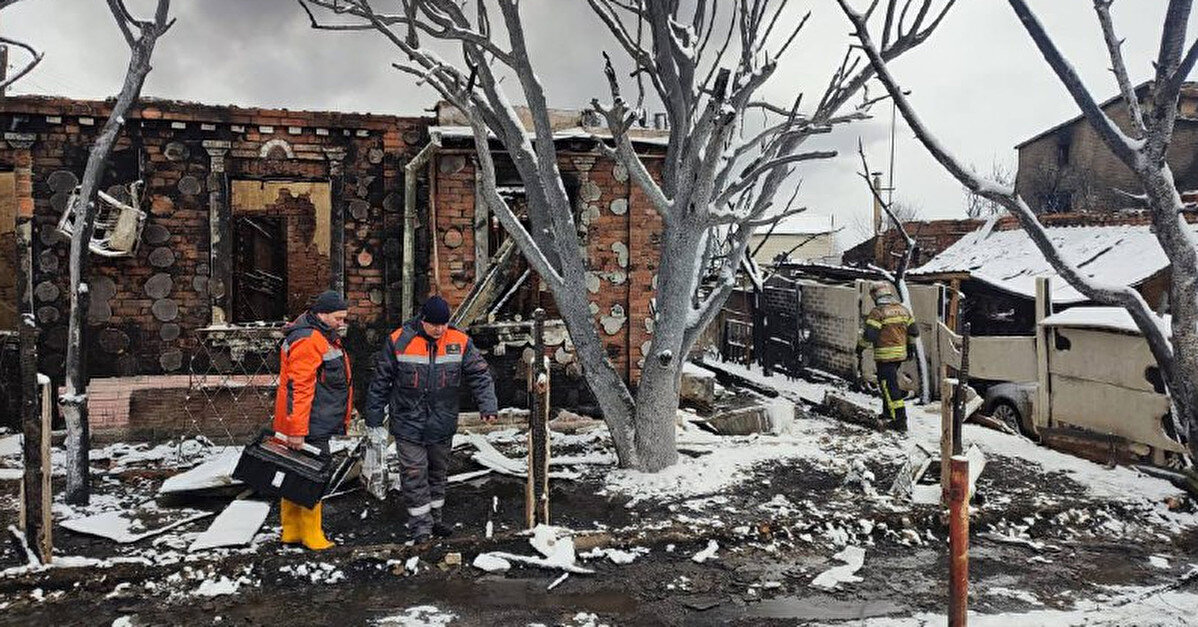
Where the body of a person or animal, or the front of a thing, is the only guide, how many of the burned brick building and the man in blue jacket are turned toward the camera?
2

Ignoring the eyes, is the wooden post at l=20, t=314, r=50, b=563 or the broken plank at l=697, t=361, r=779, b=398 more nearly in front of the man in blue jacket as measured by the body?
the wooden post

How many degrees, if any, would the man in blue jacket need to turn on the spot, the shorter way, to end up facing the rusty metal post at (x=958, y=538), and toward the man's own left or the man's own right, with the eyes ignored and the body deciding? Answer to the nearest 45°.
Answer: approximately 45° to the man's own left

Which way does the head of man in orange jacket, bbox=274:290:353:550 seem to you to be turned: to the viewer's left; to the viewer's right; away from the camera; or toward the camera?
to the viewer's right

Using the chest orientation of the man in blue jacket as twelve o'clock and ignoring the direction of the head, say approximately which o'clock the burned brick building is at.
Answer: The burned brick building is roughly at 5 o'clock from the man in blue jacket.

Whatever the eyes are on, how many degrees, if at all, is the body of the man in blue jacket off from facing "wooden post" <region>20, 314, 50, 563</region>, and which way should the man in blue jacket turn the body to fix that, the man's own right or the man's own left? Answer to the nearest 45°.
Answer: approximately 90° to the man's own right

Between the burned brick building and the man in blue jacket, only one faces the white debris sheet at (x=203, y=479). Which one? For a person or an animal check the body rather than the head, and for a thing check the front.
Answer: the burned brick building

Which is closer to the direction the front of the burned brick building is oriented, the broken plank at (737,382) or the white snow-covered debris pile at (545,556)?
the white snow-covered debris pile

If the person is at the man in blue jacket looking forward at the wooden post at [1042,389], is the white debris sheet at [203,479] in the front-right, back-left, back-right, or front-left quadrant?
back-left

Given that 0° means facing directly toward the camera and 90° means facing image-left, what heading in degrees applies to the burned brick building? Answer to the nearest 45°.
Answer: approximately 0°

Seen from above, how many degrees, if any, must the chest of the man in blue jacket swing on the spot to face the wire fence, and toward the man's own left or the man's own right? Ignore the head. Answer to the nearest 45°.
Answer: approximately 135° to the man's own right

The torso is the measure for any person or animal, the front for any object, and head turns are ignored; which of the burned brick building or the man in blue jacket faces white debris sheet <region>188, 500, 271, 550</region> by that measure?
the burned brick building

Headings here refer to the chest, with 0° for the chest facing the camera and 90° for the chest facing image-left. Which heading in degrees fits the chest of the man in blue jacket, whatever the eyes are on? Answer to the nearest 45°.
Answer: approximately 0°
